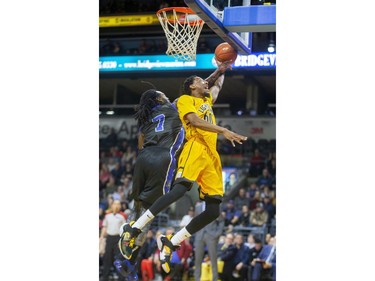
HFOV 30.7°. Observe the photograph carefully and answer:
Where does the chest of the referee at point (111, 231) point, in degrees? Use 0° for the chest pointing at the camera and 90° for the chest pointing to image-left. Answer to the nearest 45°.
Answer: approximately 0°

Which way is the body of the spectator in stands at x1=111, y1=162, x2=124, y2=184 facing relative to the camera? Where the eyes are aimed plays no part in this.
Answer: toward the camera

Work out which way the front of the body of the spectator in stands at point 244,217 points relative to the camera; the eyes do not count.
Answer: toward the camera

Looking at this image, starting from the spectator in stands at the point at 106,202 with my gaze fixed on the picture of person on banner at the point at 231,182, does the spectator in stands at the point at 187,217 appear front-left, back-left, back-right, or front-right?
front-right

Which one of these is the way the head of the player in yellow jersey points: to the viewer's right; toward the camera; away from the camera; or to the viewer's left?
to the viewer's right

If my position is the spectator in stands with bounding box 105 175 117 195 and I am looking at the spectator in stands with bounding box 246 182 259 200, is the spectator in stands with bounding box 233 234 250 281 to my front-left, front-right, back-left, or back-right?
front-right

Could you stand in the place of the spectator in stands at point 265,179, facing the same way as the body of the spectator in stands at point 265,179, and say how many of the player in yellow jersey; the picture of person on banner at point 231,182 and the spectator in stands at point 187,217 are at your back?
0

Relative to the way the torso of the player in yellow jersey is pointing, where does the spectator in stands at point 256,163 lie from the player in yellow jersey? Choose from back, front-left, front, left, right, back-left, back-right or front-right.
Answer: back-left

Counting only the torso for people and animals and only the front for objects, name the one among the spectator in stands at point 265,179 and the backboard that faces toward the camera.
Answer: the spectator in stands

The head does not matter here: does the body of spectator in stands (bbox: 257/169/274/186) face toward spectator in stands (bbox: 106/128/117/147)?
no

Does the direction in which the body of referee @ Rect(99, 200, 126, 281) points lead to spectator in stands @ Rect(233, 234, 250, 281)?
no

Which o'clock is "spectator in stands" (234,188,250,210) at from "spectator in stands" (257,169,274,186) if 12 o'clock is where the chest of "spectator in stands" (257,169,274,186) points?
"spectator in stands" (234,188,250,210) is roughly at 2 o'clock from "spectator in stands" (257,169,274,186).

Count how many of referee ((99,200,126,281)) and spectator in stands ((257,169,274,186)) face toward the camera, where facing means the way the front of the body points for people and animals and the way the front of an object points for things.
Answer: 2

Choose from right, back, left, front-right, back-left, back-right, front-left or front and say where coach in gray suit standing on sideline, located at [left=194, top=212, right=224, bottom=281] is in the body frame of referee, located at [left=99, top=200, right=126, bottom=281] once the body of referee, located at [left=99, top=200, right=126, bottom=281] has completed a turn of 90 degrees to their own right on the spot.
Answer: back-right
